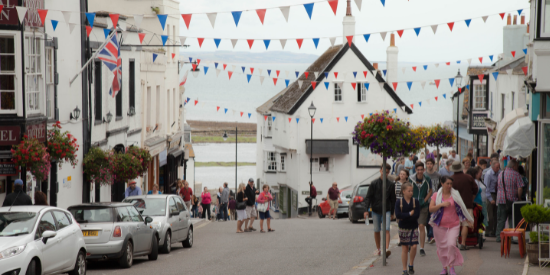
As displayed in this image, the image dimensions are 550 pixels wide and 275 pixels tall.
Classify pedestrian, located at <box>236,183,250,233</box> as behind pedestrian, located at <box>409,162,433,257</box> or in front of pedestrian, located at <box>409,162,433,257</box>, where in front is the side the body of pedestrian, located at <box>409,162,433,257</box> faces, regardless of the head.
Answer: behind

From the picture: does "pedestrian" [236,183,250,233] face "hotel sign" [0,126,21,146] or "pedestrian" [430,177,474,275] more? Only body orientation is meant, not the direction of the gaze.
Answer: the pedestrian

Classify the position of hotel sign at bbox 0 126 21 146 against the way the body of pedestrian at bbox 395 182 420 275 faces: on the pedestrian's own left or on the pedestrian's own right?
on the pedestrian's own right

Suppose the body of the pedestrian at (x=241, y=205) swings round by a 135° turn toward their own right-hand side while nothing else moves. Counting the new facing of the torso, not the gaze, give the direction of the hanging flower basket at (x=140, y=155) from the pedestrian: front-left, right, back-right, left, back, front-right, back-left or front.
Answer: front-right

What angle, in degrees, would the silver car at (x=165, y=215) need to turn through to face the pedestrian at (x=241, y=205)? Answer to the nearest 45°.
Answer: approximately 180°

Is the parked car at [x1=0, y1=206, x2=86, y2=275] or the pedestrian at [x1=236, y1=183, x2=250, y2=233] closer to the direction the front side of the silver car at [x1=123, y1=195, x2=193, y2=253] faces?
the parked car

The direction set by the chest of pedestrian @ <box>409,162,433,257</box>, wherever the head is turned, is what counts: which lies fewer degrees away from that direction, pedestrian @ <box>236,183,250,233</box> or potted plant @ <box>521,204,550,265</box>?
the potted plant

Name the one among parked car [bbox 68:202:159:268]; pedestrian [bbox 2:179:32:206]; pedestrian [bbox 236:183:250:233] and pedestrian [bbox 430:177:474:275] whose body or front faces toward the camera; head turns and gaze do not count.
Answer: pedestrian [bbox 430:177:474:275]

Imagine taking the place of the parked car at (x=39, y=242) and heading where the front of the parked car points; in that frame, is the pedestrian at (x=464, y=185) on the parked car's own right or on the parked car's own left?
on the parked car's own left

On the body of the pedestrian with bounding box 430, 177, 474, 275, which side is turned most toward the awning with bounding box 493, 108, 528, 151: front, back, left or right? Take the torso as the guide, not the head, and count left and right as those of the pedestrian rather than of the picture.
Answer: back
